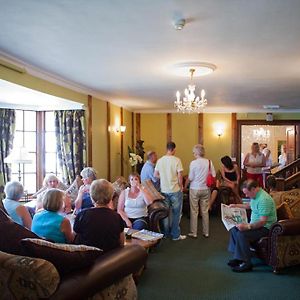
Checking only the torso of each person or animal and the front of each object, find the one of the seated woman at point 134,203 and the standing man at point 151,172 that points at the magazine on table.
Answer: the seated woman

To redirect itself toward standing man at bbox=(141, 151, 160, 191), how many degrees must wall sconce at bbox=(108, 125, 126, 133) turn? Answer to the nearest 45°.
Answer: approximately 45° to its left

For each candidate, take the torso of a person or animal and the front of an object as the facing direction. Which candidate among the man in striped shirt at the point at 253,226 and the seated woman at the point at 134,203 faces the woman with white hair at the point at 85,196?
the man in striped shirt

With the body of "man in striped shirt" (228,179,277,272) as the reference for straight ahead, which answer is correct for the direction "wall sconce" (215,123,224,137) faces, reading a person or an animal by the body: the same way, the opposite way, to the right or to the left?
to the left

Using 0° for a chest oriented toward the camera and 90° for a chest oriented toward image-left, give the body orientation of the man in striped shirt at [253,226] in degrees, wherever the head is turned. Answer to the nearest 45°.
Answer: approximately 90°

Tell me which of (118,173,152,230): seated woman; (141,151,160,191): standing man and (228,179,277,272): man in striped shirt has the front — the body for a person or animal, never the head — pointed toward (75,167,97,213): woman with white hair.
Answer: the man in striped shirt

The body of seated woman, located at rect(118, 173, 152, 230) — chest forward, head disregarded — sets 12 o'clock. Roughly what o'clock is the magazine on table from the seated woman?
The magazine on table is roughly at 12 o'clock from the seated woman.

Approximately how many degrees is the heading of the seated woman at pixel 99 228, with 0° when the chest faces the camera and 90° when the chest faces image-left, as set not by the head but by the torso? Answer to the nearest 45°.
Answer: approximately 180°

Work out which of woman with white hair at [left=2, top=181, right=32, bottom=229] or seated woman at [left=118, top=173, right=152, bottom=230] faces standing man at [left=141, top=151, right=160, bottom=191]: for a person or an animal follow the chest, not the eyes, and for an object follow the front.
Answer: the woman with white hair

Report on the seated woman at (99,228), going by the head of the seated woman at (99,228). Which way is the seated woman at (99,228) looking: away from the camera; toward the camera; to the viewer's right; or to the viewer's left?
away from the camera
